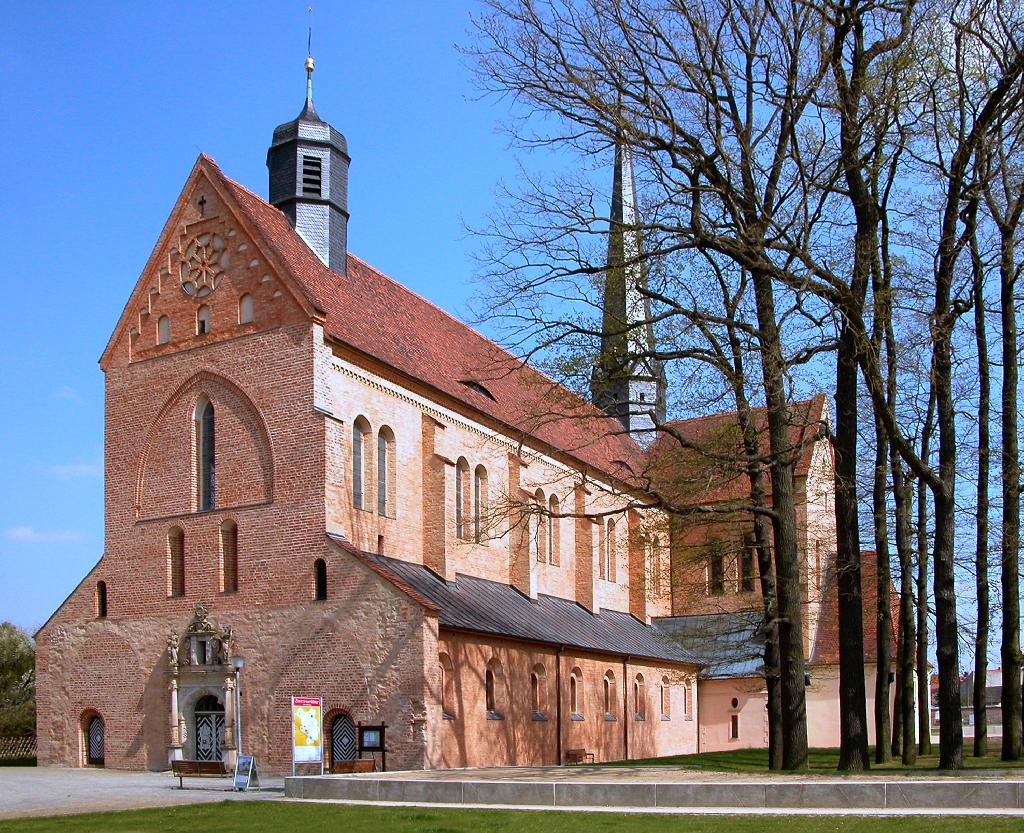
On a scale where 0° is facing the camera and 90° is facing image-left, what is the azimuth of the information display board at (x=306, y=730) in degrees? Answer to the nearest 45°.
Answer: approximately 0°

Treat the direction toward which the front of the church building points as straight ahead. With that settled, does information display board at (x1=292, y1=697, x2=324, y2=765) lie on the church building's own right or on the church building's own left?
on the church building's own left

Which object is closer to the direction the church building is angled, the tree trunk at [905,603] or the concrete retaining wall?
the concrete retaining wall

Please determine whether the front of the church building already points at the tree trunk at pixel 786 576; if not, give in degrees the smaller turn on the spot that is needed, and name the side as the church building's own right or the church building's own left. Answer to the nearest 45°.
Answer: approximately 90° to the church building's own left

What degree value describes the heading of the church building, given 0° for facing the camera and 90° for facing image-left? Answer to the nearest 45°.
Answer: approximately 45°
